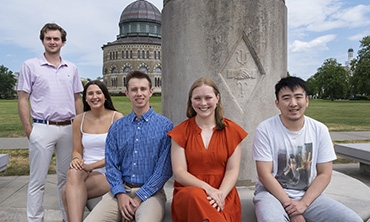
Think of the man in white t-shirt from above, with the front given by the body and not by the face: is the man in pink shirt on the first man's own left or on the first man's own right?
on the first man's own right

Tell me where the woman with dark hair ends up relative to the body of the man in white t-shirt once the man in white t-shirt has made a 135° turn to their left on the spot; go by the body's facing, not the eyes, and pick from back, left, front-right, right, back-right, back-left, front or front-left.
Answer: back-left

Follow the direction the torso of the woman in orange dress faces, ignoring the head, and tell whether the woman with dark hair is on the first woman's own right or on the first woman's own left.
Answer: on the first woman's own right

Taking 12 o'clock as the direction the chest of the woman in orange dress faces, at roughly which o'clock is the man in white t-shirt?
The man in white t-shirt is roughly at 9 o'clock from the woman in orange dress.

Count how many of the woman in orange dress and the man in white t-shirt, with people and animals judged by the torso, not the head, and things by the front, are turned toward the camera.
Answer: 2

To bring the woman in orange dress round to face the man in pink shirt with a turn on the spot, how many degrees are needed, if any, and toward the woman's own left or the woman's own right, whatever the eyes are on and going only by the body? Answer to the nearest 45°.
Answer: approximately 90° to the woman's own right
